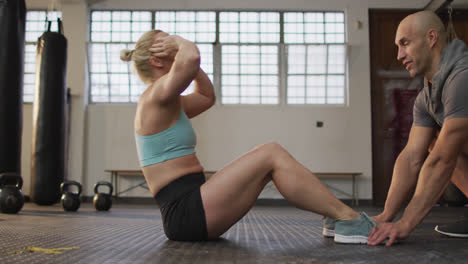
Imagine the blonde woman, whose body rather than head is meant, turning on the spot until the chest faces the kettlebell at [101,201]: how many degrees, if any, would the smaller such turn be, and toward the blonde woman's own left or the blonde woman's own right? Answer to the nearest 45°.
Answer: approximately 135° to the blonde woman's own left

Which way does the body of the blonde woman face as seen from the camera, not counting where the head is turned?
to the viewer's right

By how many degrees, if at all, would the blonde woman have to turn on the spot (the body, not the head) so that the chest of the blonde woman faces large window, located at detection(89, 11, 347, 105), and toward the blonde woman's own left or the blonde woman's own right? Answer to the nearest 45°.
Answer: approximately 90° to the blonde woman's own left

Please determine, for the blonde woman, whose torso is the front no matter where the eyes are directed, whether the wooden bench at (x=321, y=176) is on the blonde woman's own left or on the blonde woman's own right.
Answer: on the blonde woman's own left

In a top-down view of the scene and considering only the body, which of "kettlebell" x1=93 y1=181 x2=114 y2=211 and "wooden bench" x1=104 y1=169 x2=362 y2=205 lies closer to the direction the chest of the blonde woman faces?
the wooden bench

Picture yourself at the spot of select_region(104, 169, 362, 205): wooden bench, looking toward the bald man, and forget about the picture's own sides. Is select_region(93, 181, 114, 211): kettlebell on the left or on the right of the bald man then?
right

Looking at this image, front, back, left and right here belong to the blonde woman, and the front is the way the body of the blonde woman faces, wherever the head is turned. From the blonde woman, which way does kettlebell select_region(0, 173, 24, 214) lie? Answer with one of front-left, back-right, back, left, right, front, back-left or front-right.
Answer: back-left

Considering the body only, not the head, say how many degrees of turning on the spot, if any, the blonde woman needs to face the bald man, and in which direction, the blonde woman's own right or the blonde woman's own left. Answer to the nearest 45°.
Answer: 0° — they already face them

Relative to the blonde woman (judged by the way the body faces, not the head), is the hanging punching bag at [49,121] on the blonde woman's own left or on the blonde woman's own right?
on the blonde woman's own left
